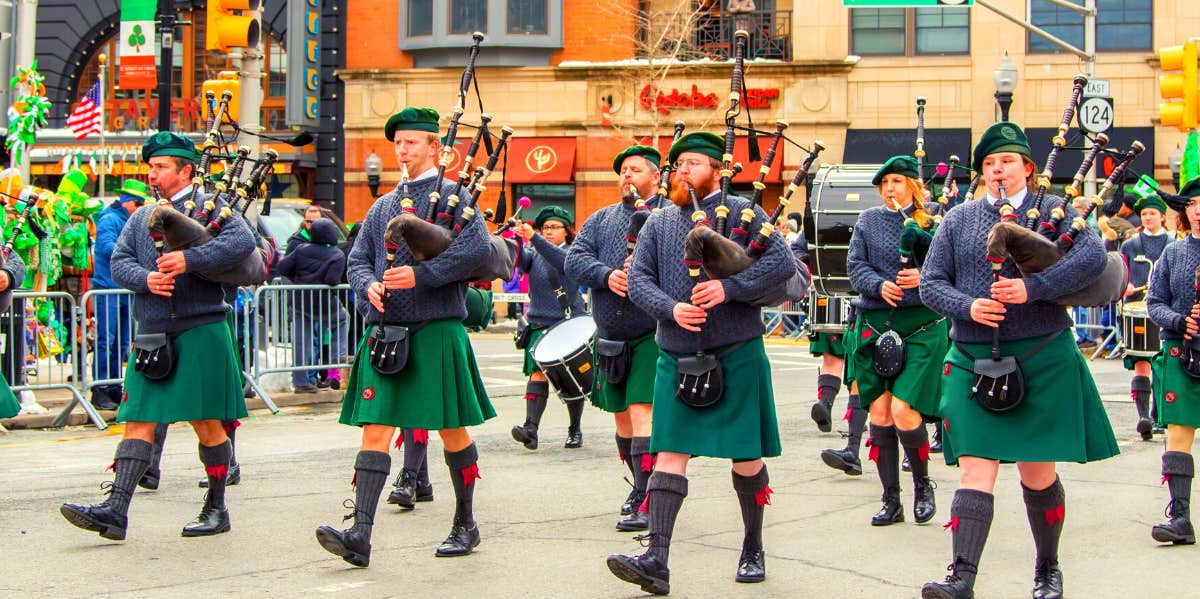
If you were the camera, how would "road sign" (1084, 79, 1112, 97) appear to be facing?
facing the viewer

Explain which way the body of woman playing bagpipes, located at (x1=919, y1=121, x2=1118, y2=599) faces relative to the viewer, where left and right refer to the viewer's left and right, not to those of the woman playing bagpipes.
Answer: facing the viewer and to the left of the viewer

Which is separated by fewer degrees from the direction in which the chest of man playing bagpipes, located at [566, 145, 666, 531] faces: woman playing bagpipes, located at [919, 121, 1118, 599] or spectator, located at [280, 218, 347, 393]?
the woman playing bagpipes

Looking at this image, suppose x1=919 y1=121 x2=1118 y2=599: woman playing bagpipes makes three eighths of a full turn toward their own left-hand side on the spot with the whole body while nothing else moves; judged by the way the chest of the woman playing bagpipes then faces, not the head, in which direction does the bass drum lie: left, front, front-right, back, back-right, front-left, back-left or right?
left

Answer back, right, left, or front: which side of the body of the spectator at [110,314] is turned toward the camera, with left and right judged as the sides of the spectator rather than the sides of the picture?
right

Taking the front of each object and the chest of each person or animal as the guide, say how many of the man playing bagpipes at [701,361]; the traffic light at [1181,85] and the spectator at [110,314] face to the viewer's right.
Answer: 1

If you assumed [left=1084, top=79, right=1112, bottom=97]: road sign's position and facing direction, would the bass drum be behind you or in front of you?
in front

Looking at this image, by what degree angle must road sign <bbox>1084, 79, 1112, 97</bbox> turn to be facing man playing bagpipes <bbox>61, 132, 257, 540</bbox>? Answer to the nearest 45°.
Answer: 0° — it already faces them

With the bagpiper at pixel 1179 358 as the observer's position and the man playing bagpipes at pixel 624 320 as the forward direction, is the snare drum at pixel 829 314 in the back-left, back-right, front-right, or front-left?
front-right

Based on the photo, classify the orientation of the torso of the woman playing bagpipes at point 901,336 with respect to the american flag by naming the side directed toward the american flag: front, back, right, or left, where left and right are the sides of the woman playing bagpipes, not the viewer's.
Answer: right

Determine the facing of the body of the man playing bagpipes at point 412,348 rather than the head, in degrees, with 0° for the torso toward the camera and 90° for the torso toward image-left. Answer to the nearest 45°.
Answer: approximately 45°

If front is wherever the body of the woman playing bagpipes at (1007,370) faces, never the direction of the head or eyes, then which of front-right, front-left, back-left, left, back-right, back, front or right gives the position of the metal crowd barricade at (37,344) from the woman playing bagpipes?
right
